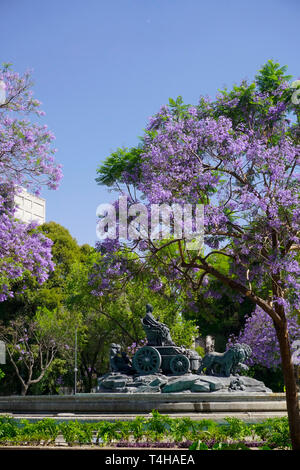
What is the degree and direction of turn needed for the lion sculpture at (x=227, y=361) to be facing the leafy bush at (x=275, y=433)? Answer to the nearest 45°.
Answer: approximately 90° to its right

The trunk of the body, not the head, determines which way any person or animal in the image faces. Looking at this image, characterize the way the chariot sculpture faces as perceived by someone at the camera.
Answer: facing to the right of the viewer

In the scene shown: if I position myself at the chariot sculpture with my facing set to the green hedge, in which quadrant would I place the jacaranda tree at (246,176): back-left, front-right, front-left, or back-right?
front-left

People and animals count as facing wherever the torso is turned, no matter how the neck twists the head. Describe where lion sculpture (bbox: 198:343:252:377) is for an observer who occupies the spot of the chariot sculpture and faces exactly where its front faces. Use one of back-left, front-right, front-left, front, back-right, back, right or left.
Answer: front

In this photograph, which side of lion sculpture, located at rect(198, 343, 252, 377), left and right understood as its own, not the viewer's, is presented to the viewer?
right

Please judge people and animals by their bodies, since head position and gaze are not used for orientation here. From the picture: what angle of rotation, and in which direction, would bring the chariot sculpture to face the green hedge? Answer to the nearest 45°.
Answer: approximately 90° to its right

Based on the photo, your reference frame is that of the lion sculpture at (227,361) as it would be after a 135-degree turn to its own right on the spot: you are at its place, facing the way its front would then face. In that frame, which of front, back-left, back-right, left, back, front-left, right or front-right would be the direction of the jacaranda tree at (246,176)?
front-left

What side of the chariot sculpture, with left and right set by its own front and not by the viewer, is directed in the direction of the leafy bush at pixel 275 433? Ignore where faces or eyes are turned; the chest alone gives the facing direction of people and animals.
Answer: right

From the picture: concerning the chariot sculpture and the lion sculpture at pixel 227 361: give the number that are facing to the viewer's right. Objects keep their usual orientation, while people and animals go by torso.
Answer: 2

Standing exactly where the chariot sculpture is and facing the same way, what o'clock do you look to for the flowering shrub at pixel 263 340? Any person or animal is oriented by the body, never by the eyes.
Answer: The flowering shrub is roughly at 10 o'clock from the chariot sculpture.

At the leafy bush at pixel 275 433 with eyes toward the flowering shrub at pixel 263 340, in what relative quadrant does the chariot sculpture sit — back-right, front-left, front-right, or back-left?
front-left

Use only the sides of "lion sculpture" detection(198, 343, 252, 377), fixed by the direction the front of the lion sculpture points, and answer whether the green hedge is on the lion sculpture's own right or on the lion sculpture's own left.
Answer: on the lion sculpture's own right

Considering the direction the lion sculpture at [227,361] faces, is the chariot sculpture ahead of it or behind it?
behind

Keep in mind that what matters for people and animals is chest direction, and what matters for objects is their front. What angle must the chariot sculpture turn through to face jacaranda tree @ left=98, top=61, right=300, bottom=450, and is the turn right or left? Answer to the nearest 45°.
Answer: approximately 90° to its right

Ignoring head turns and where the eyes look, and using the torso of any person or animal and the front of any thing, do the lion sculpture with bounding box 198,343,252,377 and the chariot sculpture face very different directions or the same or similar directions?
same or similar directions
